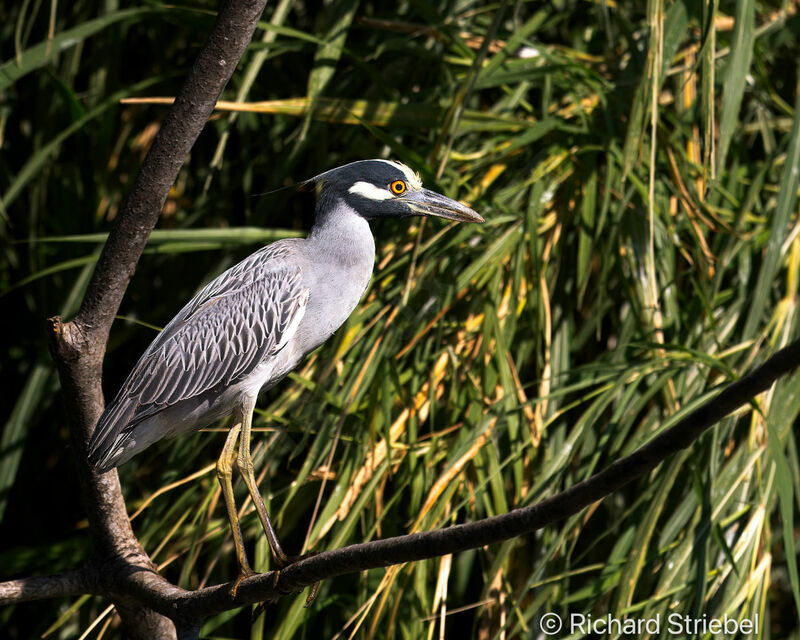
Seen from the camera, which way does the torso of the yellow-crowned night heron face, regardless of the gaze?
to the viewer's right
